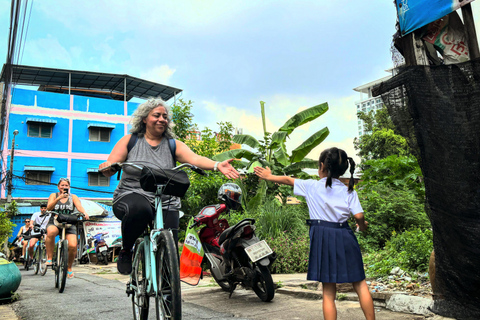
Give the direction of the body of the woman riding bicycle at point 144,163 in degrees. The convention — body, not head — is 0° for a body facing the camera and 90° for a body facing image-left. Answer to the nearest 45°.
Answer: approximately 0°

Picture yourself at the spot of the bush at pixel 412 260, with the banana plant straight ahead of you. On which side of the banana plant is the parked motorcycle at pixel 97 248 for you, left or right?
left

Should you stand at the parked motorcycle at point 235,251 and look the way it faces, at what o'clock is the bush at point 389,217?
The bush is roughly at 3 o'clock from the parked motorcycle.

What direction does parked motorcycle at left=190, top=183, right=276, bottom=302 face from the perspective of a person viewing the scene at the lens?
facing away from the viewer and to the left of the viewer

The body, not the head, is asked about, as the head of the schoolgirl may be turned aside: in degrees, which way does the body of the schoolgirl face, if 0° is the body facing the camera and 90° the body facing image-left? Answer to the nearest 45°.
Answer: approximately 135°

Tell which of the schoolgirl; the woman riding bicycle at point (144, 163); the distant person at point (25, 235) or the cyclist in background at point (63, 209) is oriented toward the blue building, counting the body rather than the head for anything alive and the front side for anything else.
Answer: the schoolgirl

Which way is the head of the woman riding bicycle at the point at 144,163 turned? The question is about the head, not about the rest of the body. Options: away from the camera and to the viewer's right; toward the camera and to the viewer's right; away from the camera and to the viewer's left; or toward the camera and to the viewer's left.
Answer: toward the camera and to the viewer's right

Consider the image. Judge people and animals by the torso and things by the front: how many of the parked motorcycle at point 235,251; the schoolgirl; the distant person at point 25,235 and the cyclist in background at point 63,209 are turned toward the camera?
2

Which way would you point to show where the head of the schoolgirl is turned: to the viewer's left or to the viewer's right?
to the viewer's left

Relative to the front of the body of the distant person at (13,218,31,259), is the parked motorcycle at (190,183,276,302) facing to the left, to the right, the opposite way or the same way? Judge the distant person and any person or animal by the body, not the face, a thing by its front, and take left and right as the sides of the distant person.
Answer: the opposite way

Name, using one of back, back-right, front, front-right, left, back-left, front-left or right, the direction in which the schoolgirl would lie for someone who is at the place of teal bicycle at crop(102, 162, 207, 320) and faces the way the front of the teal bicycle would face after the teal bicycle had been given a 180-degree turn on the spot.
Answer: right
